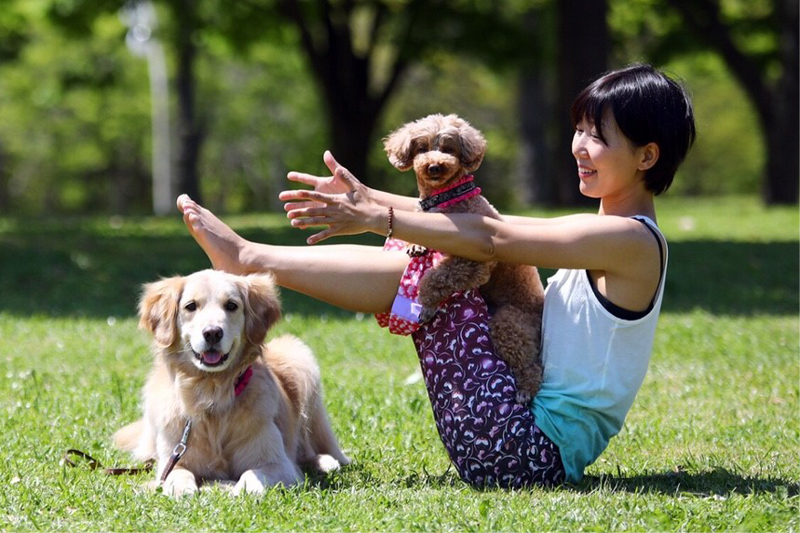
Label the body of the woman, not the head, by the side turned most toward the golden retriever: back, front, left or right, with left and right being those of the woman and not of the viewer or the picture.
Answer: front

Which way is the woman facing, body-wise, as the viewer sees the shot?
to the viewer's left

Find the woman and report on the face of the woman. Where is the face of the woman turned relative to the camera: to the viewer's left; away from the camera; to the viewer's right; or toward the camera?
to the viewer's left

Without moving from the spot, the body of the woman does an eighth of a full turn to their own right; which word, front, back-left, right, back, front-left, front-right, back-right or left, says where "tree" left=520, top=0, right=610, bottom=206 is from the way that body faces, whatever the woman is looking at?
front-right

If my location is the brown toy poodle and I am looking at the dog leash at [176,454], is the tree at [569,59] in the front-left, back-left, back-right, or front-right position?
back-right

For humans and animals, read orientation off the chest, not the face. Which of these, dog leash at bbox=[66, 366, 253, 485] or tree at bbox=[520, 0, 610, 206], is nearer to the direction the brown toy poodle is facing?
the dog leash

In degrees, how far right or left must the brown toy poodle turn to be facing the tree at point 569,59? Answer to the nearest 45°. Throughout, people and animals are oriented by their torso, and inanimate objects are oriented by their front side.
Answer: approximately 135° to its right

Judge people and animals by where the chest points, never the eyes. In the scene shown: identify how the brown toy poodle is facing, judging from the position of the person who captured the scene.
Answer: facing the viewer and to the left of the viewer

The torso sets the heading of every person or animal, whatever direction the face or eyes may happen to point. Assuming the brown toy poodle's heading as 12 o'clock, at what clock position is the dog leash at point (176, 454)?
The dog leash is roughly at 1 o'clock from the brown toy poodle.

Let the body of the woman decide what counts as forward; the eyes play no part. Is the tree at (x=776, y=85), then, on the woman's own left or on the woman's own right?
on the woman's own right

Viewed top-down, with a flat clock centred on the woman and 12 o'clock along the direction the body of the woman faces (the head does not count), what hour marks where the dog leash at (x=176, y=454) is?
The dog leash is roughly at 12 o'clock from the woman.

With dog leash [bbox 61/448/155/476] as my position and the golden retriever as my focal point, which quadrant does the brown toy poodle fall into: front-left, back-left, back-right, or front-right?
front-left
